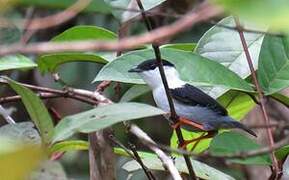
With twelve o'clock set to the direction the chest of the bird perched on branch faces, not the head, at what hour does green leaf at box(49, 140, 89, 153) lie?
The green leaf is roughly at 10 o'clock from the bird perched on branch.

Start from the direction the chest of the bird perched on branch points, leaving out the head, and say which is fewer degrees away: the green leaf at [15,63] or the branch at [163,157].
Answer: the green leaf

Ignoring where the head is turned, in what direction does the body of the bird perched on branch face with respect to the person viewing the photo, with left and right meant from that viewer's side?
facing to the left of the viewer
